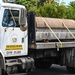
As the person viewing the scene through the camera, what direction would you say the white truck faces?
facing the viewer and to the left of the viewer
